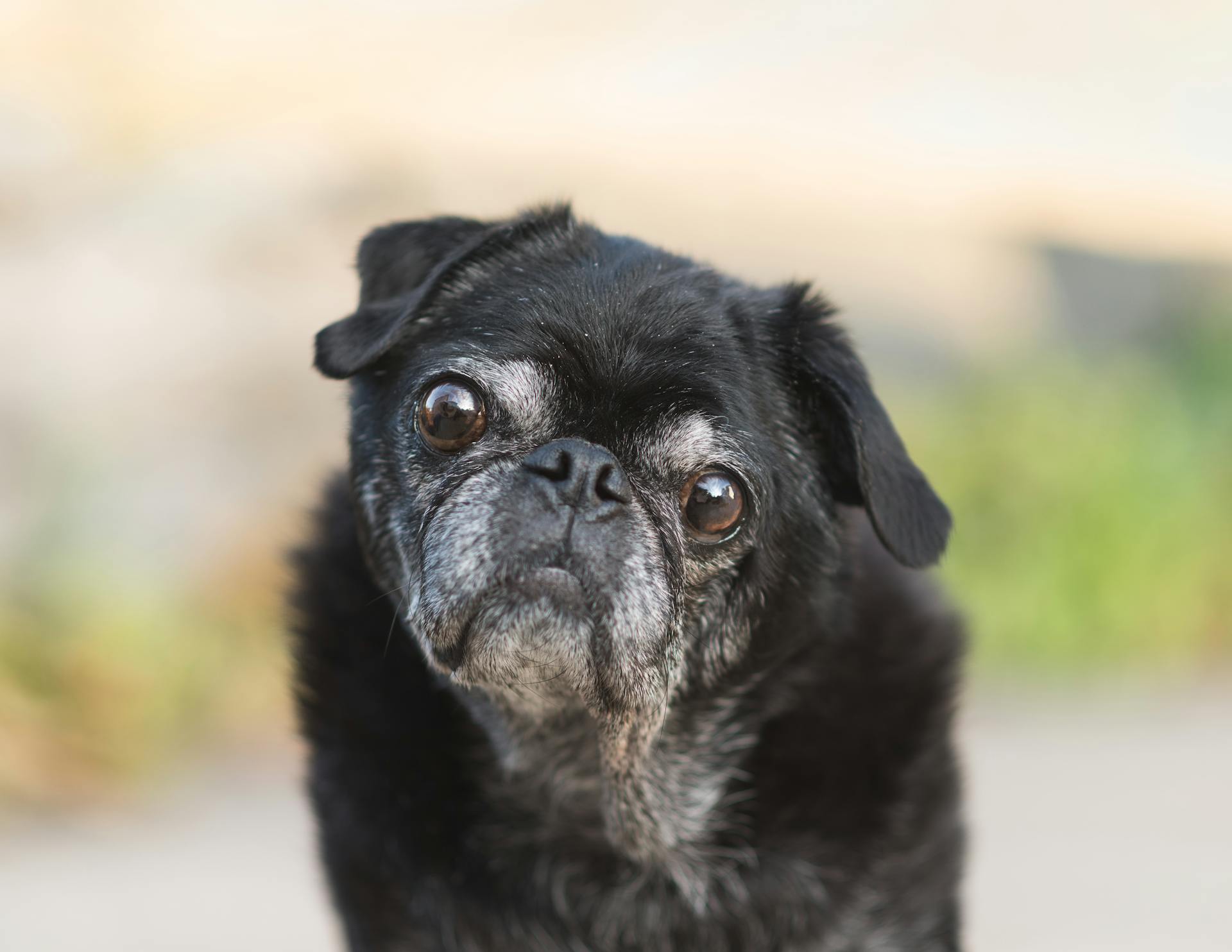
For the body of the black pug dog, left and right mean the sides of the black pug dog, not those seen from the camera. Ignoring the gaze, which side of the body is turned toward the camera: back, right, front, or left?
front
